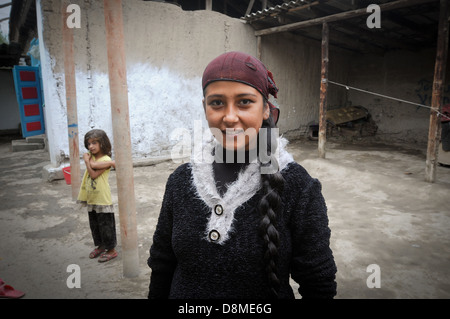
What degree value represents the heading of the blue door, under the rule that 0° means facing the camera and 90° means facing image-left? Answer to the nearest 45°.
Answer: approximately 0°

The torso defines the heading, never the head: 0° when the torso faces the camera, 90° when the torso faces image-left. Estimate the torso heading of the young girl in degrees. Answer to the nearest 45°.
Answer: approximately 45°

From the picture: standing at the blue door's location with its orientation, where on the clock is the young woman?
The young woman is roughly at 12 o'clock from the blue door.

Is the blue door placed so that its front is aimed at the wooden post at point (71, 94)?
yes

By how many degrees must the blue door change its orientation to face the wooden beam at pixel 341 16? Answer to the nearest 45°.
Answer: approximately 45° to its left

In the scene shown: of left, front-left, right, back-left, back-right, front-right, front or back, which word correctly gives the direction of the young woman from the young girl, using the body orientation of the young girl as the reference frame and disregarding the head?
front-left

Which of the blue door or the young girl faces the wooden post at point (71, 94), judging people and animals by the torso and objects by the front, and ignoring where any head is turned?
the blue door

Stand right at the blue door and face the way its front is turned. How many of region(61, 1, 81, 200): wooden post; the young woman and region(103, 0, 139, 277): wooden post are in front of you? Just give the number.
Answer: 3

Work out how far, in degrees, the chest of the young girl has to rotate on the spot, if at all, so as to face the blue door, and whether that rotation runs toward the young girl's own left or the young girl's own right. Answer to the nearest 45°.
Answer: approximately 135° to the young girl's own right
